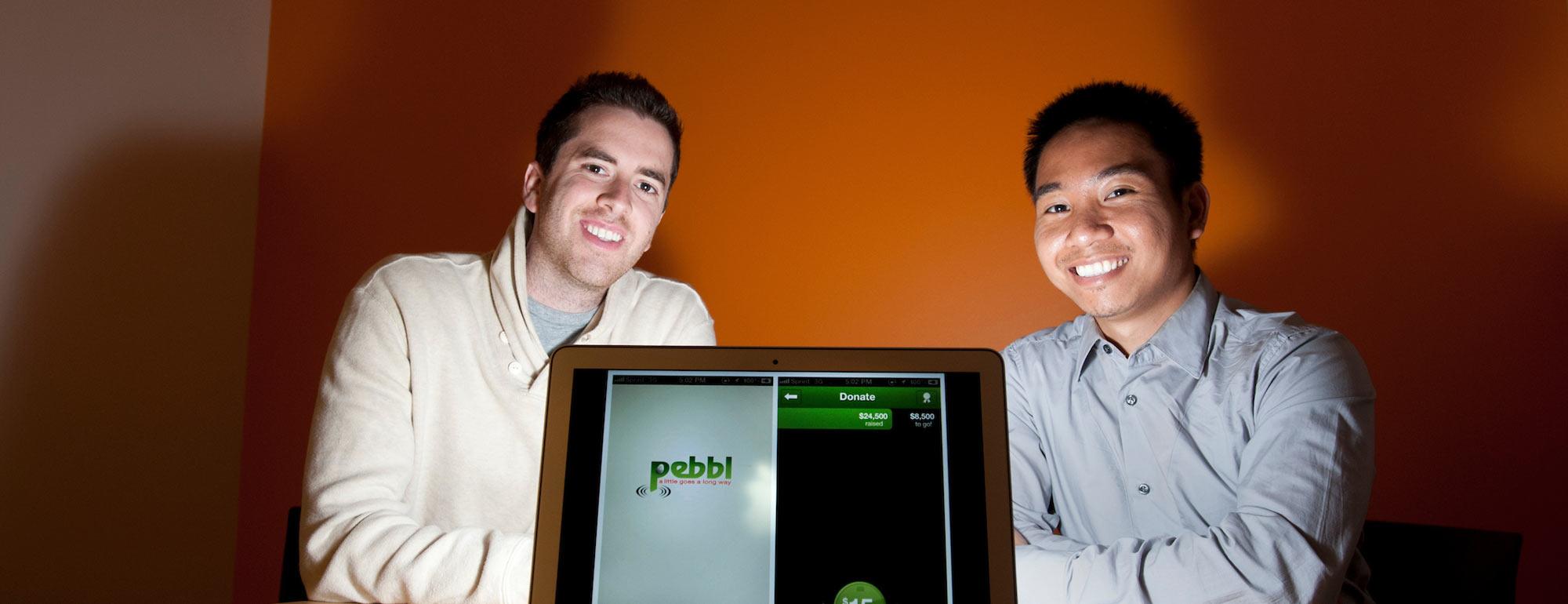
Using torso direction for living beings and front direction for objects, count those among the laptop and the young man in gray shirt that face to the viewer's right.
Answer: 0

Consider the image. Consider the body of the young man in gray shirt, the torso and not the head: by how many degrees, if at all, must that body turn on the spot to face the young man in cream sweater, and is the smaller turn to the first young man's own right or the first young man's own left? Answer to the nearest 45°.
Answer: approximately 45° to the first young man's own right

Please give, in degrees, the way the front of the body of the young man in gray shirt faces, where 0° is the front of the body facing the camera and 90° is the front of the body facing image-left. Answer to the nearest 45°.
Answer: approximately 45°

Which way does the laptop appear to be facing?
toward the camera

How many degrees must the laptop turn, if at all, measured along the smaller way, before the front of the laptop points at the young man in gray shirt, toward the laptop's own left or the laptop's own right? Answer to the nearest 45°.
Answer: approximately 135° to the laptop's own left
